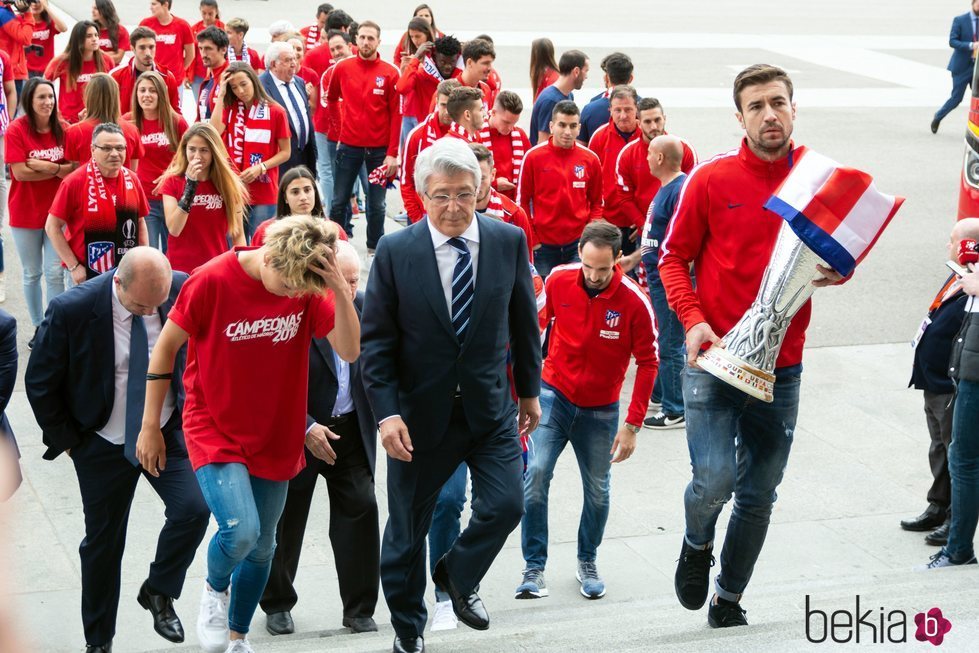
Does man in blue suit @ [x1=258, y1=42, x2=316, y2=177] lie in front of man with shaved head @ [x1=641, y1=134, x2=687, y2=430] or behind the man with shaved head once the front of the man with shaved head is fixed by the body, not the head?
in front

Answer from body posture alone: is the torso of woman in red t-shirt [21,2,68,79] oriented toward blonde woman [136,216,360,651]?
yes

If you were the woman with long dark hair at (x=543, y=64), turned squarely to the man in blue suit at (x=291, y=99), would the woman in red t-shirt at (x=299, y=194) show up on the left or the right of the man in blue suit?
left

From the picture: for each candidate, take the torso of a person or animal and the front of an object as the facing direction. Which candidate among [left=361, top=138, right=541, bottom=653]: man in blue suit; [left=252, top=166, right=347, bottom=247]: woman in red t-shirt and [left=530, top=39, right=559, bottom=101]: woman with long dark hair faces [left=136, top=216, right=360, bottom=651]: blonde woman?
the woman in red t-shirt

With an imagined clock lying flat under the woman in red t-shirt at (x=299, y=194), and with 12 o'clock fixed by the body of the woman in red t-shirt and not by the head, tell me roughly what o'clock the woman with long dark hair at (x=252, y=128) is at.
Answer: The woman with long dark hair is roughly at 6 o'clock from the woman in red t-shirt.

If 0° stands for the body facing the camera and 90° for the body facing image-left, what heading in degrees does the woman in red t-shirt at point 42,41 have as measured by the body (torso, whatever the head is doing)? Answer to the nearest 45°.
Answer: approximately 0°

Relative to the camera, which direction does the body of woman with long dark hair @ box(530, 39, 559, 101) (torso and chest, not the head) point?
away from the camera
